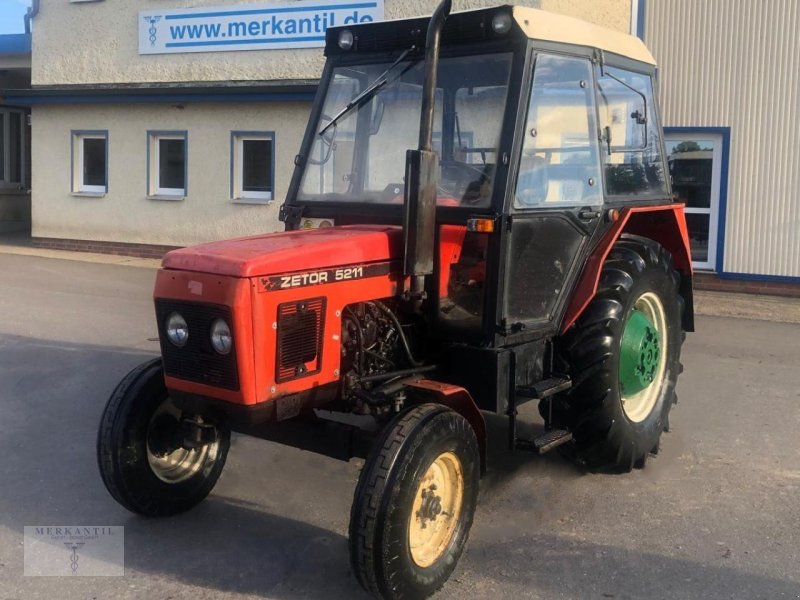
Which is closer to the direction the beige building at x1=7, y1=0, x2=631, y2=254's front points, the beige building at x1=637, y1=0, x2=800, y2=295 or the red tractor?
the red tractor

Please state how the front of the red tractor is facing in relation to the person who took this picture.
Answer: facing the viewer and to the left of the viewer

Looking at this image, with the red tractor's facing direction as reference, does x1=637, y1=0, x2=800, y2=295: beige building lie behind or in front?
behind

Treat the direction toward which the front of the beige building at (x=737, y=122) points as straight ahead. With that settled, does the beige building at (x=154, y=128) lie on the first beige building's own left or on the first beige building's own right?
on the first beige building's own right

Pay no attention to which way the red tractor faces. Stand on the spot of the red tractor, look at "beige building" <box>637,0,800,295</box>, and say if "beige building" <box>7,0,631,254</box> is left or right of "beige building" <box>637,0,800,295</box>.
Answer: left

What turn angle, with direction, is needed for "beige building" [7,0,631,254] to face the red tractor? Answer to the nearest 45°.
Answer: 0° — it already faces it

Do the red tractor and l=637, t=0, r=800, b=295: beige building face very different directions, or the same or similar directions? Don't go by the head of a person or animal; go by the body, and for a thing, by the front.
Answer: same or similar directions

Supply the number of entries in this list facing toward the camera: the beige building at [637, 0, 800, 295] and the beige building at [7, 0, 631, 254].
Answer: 2

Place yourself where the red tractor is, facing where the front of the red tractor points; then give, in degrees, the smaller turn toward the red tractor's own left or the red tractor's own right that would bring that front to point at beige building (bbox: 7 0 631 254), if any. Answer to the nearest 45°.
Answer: approximately 135° to the red tractor's own right

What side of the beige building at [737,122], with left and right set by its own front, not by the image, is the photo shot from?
front

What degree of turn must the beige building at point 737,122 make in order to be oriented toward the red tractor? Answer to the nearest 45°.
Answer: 0° — it already faces it
